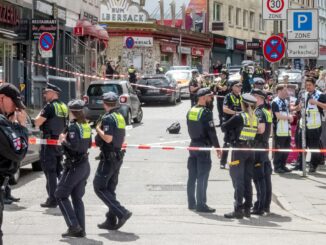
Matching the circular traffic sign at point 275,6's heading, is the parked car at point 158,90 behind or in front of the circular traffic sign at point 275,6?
behind

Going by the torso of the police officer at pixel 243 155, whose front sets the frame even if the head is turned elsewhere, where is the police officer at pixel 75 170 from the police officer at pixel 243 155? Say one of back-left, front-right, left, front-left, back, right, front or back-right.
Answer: left

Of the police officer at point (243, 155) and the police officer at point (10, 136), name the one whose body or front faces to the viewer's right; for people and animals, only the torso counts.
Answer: the police officer at point (10, 136)

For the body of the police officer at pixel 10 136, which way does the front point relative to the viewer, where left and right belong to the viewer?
facing to the right of the viewer

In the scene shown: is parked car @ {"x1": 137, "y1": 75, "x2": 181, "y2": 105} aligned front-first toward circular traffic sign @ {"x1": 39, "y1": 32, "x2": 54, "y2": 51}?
no

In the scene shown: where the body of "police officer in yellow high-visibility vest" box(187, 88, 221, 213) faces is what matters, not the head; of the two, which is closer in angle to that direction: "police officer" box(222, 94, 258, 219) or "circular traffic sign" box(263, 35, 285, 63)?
the circular traffic sign

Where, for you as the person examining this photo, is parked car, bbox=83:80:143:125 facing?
facing away from the viewer and to the right of the viewer

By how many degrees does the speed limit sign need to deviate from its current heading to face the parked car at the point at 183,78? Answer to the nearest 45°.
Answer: approximately 180°

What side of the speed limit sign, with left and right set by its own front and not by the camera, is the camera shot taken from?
front

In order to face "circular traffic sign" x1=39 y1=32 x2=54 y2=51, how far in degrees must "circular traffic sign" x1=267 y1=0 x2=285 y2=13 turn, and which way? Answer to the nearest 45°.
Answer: approximately 135° to its right

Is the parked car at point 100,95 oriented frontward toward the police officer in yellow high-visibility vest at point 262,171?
no

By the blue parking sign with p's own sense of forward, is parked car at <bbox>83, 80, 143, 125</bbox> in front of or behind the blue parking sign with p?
behind

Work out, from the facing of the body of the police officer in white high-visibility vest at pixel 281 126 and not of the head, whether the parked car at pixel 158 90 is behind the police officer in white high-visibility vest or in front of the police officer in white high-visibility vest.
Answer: behind
